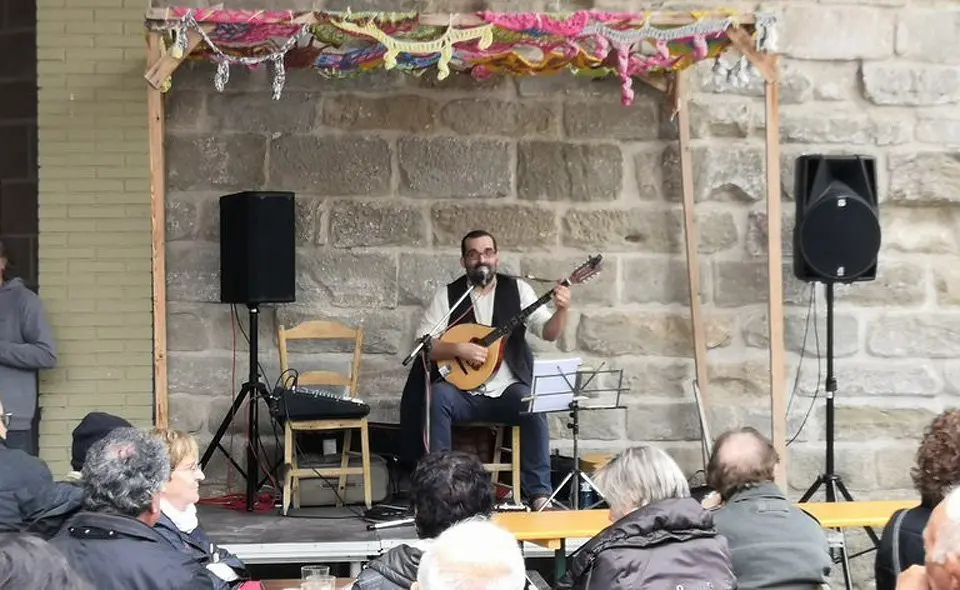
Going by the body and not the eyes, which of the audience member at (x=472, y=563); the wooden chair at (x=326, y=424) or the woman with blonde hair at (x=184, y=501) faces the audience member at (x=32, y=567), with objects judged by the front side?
the wooden chair

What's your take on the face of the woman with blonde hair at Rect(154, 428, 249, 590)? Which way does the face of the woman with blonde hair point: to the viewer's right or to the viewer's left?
to the viewer's right

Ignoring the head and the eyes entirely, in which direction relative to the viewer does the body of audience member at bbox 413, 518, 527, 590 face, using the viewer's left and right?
facing away from the viewer

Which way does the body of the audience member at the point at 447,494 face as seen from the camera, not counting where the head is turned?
away from the camera

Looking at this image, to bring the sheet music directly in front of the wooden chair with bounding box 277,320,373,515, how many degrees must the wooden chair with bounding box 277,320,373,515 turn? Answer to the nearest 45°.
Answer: approximately 45° to its left

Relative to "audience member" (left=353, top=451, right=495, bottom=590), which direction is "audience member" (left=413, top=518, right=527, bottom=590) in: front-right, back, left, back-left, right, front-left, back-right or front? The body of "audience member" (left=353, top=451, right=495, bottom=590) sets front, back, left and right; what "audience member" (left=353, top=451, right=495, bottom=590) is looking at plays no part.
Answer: back

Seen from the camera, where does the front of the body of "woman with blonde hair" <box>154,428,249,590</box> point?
to the viewer's right

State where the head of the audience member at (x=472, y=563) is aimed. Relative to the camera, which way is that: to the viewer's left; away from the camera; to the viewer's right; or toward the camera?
away from the camera

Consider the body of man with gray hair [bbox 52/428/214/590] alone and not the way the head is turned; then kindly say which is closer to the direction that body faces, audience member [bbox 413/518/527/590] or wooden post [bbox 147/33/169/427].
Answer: the wooden post

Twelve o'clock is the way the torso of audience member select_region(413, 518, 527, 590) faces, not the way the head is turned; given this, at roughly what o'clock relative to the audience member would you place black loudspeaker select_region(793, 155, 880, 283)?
The black loudspeaker is roughly at 1 o'clock from the audience member.
